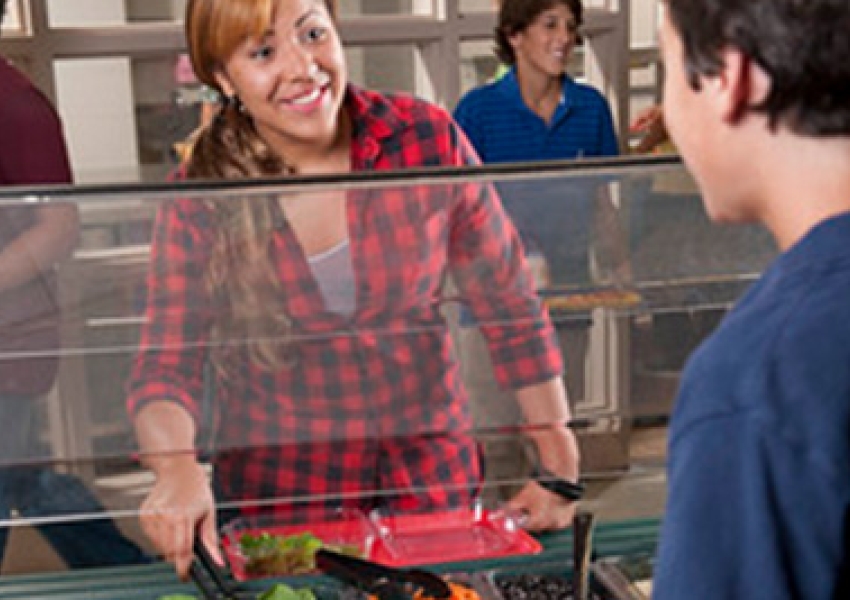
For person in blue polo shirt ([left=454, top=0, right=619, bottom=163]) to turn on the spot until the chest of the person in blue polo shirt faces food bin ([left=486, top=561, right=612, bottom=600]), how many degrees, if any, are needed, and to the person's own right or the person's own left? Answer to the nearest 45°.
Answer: approximately 45° to the person's own right

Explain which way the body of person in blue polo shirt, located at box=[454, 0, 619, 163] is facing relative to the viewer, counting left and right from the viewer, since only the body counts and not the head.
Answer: facing the viewer and to the right of the viewer

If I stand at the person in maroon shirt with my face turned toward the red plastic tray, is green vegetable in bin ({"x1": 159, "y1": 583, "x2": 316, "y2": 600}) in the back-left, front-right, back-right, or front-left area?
front-right

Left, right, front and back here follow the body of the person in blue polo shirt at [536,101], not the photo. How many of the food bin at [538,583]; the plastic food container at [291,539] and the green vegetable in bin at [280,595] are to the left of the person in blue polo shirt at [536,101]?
0

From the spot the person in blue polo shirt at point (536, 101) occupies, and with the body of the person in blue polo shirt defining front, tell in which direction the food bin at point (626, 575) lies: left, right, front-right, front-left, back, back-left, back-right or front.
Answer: front-right

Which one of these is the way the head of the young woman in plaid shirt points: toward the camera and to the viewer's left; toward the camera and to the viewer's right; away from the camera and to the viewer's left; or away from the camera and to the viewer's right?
toward the camera and to the viewer's right

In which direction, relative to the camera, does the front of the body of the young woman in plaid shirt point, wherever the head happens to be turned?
toward the camera

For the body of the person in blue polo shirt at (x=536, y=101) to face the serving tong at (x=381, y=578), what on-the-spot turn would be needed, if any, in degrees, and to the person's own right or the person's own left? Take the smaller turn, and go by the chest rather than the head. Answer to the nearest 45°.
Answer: approximately 45° to the person's own right

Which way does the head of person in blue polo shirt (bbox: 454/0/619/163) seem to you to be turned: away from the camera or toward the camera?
toward the camera

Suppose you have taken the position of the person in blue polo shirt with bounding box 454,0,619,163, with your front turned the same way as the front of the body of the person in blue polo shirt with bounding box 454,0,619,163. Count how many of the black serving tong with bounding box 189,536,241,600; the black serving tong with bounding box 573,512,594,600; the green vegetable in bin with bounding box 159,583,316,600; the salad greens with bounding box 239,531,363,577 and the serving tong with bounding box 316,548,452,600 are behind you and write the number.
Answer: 0

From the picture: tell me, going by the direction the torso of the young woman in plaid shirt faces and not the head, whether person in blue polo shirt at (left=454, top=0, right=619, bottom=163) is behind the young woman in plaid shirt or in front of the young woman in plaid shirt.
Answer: behind
